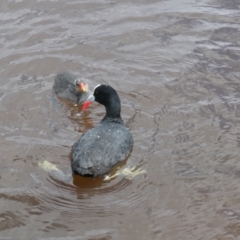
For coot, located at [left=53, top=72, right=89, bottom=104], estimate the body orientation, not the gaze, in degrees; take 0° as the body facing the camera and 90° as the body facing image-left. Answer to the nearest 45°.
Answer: approximately 315°

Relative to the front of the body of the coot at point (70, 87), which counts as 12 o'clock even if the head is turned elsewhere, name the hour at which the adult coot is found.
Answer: The adult coot is roughly at 1 o'clock from the coot.
